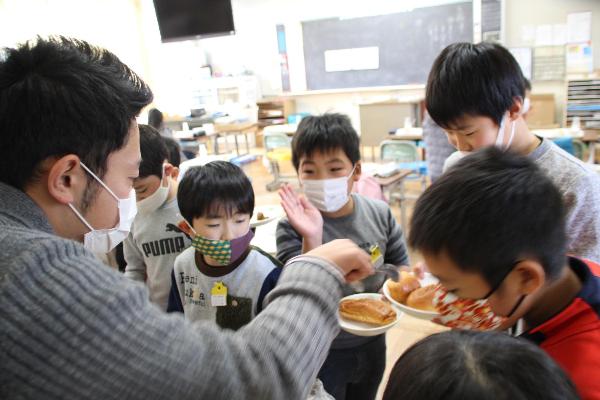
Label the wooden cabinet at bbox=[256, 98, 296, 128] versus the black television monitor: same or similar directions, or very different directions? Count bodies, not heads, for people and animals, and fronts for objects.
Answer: same or similar directions

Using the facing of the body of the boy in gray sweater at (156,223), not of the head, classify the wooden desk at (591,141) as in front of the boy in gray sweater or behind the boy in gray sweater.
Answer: behind

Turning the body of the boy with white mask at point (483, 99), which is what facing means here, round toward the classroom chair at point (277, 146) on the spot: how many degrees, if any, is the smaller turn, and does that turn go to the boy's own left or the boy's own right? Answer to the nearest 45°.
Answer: approximately 90° to the boy's own right

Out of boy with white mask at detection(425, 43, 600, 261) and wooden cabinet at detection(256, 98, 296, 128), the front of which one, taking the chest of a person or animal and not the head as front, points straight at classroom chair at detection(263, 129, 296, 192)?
the wooden cabinet

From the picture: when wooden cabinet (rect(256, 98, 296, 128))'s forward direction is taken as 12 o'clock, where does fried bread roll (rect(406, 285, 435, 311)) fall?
The fried bread roll is roughly at 12 o'clock from the wooden cabinet.

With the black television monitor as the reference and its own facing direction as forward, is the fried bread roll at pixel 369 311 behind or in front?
in front

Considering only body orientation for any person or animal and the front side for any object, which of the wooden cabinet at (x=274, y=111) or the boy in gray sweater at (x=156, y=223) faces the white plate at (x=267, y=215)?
the wooden cabinet

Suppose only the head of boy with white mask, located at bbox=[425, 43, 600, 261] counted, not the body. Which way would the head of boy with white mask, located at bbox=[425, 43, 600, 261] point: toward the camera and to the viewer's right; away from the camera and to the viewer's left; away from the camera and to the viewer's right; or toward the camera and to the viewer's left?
toward the camera and to the viewer's left

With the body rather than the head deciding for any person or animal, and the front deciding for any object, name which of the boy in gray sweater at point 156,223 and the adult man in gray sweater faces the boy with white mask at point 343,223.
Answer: the adult man in gray sweater

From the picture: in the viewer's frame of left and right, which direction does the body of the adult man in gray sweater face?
facing away from the viewer and to the right of the viewer

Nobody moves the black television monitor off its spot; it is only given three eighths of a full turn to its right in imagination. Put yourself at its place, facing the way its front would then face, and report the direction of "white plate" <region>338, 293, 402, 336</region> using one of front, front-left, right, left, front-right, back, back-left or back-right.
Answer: back-left

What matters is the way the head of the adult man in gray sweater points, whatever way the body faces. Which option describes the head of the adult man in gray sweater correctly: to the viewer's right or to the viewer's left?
to the viewer's right

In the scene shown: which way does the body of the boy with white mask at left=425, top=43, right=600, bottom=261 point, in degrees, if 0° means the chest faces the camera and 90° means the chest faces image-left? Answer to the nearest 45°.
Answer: approximately 45°

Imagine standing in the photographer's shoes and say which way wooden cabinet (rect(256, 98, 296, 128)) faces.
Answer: facing the viewer

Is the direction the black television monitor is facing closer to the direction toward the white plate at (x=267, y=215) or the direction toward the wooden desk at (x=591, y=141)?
the white plate

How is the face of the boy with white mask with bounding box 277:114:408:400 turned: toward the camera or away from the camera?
toward the camera
